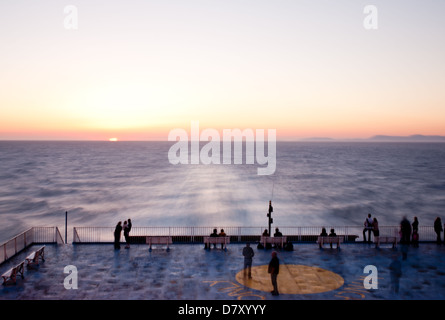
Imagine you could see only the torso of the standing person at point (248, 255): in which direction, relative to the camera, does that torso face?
away from the camera

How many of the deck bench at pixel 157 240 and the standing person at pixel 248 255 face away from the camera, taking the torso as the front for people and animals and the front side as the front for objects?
2

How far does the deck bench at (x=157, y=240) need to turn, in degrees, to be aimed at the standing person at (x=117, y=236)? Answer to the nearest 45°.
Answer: approximately 90° to its left

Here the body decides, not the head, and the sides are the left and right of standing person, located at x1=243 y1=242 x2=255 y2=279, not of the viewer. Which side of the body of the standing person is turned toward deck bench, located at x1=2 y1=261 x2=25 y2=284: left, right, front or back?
left

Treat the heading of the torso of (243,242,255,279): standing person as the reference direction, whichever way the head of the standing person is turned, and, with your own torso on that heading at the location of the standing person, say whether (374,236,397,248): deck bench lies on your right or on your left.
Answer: on your right

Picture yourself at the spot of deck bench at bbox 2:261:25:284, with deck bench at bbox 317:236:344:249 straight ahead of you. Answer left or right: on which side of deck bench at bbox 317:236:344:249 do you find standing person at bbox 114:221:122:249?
left

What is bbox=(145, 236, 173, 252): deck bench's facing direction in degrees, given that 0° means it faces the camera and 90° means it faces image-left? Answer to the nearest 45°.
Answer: approximately 180°

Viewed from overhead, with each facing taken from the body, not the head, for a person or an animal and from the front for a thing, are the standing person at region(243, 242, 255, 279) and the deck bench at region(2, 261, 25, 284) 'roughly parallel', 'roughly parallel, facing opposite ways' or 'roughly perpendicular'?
roughly perpendicular
